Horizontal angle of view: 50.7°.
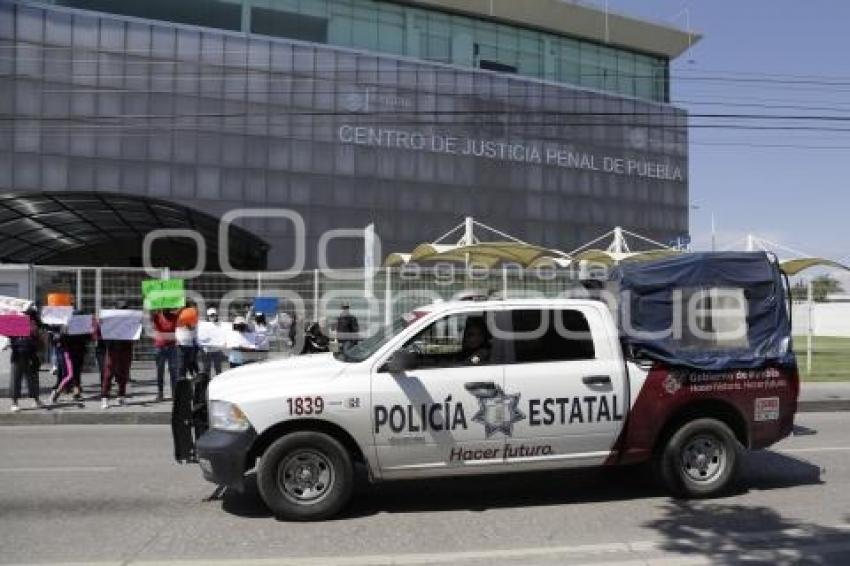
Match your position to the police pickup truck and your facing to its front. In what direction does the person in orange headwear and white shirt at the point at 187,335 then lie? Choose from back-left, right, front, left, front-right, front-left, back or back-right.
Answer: front-right

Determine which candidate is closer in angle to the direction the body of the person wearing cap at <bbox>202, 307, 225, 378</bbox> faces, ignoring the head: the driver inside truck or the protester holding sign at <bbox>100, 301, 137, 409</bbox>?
the driver inside truck

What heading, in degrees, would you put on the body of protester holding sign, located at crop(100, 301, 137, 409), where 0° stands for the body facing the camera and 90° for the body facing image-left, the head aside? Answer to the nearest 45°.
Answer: approximately 0°

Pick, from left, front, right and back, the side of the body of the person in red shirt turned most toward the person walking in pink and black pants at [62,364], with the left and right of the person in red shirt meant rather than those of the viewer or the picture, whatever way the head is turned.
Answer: right

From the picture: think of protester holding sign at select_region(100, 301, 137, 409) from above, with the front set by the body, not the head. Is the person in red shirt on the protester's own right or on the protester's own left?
on the protester's own left

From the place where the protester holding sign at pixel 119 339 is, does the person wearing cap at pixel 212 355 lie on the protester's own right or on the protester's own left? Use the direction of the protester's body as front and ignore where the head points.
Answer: on the protester's own left

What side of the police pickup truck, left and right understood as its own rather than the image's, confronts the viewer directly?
left

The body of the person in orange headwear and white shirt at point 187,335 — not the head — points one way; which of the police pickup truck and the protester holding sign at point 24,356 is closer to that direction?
the police pickup truck

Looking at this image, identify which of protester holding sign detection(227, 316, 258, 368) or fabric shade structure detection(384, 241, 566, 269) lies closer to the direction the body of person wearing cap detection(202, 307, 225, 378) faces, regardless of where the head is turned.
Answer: the protester holding sign

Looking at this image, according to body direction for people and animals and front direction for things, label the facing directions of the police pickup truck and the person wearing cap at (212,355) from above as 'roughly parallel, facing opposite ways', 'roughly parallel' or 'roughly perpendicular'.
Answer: roughly perpendicular

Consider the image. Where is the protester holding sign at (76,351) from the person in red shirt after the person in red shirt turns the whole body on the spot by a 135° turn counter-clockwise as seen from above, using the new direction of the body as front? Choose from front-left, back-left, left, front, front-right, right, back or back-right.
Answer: back-left

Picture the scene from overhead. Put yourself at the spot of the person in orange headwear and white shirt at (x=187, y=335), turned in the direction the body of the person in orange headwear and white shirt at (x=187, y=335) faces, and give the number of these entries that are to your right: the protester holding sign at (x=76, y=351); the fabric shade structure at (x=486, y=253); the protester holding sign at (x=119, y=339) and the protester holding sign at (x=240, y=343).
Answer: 2

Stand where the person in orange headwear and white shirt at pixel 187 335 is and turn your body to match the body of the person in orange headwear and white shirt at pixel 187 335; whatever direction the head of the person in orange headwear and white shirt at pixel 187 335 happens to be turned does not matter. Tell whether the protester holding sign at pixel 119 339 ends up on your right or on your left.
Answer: on your right

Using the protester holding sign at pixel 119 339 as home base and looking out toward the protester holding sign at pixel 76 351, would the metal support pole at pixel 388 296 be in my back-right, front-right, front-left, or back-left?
back-right
